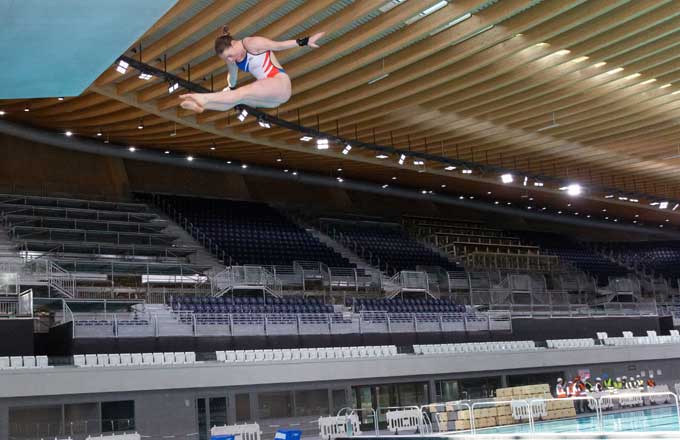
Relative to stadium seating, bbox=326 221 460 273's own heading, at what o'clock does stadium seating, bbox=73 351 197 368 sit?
stadium seating, bbox=73 351 197 368 is roughly at 2 o'clock from stadium seating, bbox=326 221 460 273.

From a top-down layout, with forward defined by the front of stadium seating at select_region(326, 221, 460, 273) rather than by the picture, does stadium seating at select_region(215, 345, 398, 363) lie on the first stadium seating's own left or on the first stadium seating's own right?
on the first stadium seating's own right

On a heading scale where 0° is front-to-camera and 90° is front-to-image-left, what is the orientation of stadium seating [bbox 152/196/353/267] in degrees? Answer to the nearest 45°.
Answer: approximately 315°

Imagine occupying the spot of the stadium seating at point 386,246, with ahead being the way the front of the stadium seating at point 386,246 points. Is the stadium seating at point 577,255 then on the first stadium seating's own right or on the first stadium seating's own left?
on the first stadium seating's own left

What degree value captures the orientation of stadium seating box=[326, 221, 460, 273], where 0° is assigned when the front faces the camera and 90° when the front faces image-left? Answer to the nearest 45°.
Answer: approximately 315°

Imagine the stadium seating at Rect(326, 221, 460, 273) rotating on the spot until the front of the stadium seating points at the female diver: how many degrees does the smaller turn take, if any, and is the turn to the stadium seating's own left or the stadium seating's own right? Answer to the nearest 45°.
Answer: approximately 45° to the stadium seating's own right
